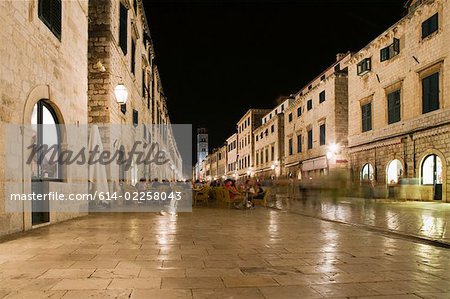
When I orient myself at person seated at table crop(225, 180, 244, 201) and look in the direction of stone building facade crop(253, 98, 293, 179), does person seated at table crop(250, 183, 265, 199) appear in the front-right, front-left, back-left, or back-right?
front-right

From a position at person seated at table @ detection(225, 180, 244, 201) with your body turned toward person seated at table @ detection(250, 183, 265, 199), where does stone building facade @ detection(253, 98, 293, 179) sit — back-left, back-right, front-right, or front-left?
front-left

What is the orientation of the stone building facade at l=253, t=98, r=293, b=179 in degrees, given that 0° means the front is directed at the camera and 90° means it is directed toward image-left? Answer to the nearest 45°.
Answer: approximately 45°

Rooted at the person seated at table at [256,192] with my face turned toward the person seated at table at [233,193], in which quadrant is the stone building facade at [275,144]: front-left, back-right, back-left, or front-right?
back-right

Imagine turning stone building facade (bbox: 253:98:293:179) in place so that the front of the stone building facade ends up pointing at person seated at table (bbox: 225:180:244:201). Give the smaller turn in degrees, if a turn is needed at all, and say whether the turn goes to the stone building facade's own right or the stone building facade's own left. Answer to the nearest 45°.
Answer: approximately 45° to the stone building facade's own left

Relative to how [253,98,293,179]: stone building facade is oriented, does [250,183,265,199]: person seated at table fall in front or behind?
in front
